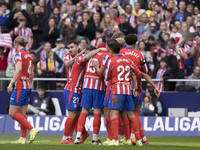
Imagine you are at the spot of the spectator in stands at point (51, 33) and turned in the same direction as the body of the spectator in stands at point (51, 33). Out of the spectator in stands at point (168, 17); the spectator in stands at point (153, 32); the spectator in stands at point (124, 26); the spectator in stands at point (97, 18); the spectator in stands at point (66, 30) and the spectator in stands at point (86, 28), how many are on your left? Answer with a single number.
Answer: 6

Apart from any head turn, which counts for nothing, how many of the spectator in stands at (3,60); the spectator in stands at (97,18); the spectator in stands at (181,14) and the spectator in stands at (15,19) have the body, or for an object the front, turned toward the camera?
4

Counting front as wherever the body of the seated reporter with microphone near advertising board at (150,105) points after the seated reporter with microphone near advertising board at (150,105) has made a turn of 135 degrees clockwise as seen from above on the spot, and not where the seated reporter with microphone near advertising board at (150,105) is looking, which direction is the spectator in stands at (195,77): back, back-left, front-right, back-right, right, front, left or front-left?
right

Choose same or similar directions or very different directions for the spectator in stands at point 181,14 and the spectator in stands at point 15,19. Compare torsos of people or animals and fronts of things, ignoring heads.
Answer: same or similar directions

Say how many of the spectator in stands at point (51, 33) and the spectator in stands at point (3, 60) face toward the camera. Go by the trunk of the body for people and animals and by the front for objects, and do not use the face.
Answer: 2

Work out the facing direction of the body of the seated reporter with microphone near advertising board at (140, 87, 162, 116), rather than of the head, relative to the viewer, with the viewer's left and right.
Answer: facing the viewer and to the left of the viewer

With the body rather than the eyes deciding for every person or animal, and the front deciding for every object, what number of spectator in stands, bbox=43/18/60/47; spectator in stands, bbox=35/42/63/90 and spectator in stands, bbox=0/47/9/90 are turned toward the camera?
3

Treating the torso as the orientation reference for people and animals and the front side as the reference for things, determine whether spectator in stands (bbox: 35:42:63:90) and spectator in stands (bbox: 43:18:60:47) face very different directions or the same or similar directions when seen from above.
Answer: same or similar directions

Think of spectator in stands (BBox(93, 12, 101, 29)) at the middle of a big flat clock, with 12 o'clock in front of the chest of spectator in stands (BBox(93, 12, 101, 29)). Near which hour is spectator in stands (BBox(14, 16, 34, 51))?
spectator in stands (BBox(14, 16, 34, 51)) is roughly at 3 o'clock from spectator in stands (BBox(93, 12, 101, 29)).

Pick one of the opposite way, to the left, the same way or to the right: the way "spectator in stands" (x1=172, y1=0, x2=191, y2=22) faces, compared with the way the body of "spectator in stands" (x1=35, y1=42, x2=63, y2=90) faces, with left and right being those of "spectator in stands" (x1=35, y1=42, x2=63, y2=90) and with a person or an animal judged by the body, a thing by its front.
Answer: the same way

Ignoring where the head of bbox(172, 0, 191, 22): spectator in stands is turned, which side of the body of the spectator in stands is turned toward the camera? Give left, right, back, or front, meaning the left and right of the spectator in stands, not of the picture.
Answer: front

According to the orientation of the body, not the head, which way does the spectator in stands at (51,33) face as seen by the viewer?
toward the camera

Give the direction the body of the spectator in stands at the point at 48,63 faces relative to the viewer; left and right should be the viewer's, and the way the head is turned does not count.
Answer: facing the viewer
